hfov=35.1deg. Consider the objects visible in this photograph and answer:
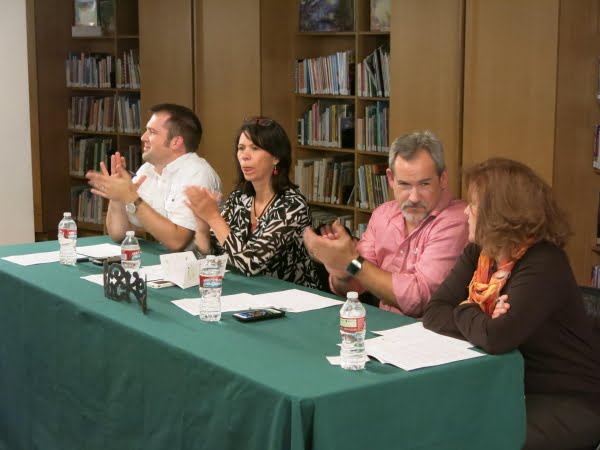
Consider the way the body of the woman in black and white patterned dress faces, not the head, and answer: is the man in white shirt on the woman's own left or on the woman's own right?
on the woman's own right

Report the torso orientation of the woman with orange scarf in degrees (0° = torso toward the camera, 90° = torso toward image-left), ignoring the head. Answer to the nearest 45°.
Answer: approximately 90°

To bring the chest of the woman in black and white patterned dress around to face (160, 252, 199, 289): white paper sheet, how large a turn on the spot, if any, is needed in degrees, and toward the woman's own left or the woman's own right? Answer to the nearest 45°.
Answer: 0° — they already face it

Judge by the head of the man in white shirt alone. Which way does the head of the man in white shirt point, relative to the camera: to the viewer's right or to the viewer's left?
to the viewer's left

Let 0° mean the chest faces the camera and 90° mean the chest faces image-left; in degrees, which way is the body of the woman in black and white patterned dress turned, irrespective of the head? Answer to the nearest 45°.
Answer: approximately 45°

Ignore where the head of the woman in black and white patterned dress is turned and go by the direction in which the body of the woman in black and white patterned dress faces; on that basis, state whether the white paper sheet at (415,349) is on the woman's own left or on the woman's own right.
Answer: on the woman's own left

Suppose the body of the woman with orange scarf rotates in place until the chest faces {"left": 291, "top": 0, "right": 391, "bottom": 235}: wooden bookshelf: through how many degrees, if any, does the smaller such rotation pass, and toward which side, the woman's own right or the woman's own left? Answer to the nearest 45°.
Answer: approximately 90° to the woman's own right

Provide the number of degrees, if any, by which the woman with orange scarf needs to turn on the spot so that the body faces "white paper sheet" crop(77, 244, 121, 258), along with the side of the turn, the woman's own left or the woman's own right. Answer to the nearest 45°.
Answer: approximately 45° to the woman's own right

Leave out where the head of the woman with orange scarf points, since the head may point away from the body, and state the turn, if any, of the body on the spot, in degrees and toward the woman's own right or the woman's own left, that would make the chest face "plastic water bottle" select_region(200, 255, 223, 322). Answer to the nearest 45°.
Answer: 0° — they already face it

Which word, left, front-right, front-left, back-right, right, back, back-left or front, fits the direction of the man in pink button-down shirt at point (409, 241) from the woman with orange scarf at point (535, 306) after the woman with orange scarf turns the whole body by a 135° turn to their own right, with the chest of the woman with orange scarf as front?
left

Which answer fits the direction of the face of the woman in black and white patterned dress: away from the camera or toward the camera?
toward the camera

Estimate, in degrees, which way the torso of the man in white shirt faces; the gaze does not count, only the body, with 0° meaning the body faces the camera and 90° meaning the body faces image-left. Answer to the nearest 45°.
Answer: approximately 45°

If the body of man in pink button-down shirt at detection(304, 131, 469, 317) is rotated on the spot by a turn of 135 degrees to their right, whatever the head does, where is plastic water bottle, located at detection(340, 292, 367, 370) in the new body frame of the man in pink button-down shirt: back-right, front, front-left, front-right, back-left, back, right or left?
back

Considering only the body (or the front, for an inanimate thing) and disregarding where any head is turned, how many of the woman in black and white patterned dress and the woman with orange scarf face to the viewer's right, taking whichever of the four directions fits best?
0

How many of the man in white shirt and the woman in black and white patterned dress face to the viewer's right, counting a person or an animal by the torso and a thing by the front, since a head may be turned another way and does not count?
0

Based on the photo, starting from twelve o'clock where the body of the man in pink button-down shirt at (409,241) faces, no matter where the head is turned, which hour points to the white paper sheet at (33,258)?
The white paper sheet is roughly at 2 o'clock from the man in pink button-down shirt.

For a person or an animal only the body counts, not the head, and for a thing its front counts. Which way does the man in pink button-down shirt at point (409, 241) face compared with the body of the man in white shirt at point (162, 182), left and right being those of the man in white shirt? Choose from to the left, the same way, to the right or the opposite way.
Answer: the same way

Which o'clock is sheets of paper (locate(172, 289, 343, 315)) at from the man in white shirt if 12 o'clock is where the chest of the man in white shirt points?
The sheets of paper is roughly at 10 o'clock from the man in white shirt.

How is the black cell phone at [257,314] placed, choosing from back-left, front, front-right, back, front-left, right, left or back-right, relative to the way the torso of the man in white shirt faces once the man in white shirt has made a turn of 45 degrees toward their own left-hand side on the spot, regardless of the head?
front

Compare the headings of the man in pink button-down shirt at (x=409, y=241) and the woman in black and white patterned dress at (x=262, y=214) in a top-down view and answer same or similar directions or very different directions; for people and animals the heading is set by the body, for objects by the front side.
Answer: same or similar directions
